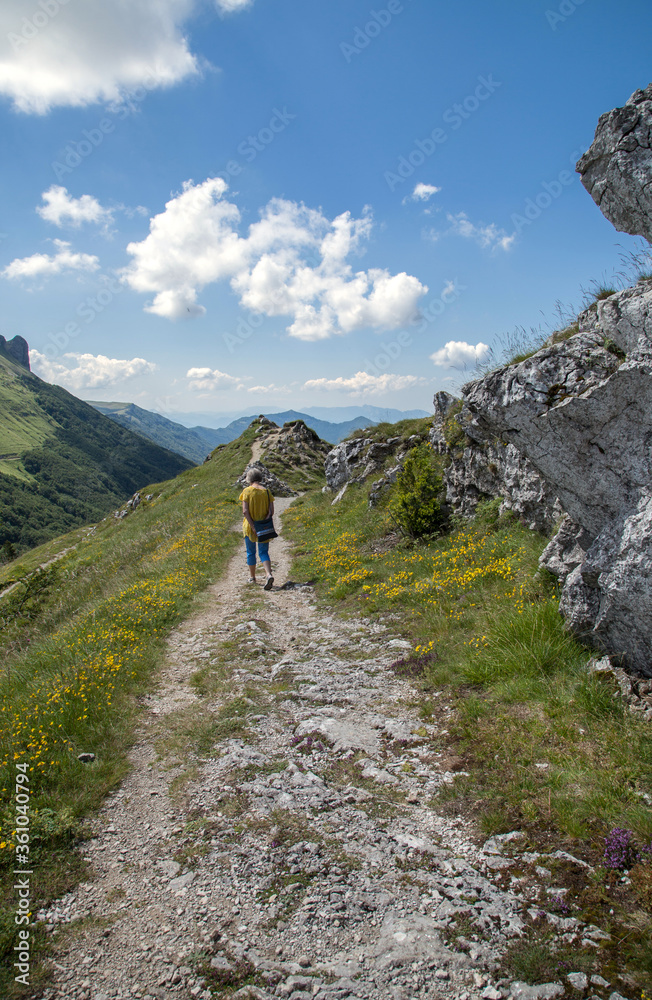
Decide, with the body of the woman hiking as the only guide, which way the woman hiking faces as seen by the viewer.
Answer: away from the camera

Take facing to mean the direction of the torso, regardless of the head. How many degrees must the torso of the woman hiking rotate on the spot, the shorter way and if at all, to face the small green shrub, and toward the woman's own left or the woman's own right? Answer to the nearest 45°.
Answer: approximately 90° to the woman's own right
